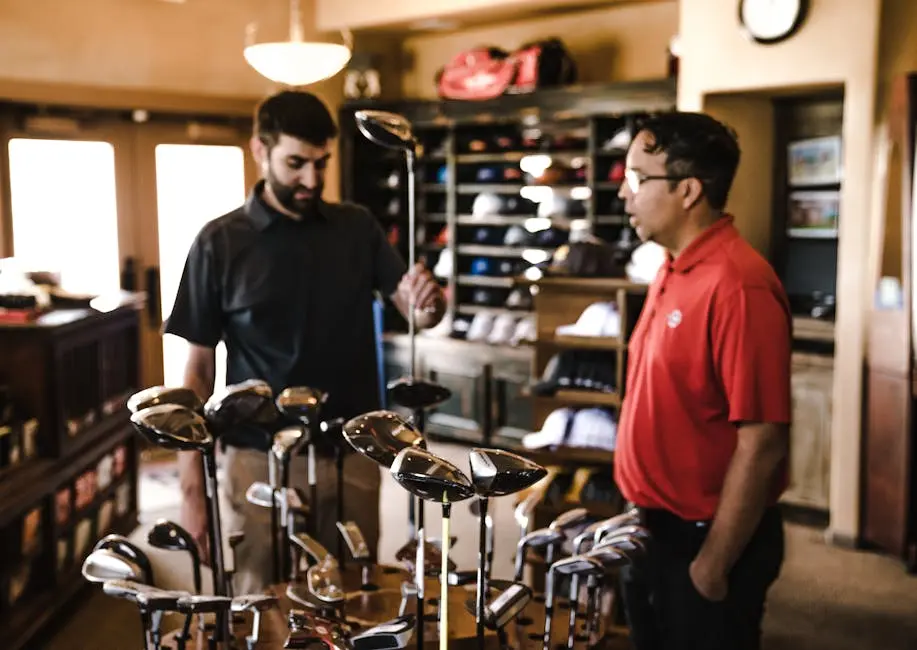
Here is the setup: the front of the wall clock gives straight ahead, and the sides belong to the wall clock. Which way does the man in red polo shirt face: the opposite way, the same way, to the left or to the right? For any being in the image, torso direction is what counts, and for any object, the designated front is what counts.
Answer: to the right

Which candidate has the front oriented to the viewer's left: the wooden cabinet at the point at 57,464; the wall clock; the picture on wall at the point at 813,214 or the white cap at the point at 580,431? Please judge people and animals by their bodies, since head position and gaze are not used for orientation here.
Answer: the white cap

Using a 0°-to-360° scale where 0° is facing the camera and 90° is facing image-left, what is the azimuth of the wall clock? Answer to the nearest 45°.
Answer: approximately 0°

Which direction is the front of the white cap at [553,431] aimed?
to the viewer's left

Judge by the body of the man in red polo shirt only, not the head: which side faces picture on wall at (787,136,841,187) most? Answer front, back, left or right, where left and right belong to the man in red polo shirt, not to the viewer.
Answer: right

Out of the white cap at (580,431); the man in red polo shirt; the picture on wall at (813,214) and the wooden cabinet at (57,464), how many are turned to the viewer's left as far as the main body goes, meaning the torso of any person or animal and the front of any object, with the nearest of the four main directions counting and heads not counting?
2

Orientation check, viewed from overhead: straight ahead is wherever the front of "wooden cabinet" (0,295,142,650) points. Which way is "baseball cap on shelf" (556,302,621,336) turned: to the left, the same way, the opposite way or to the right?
the opposite way

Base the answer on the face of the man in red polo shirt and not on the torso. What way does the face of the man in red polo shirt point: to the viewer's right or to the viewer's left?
to the viewer's left

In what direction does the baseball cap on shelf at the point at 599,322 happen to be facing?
to the viewer's left
